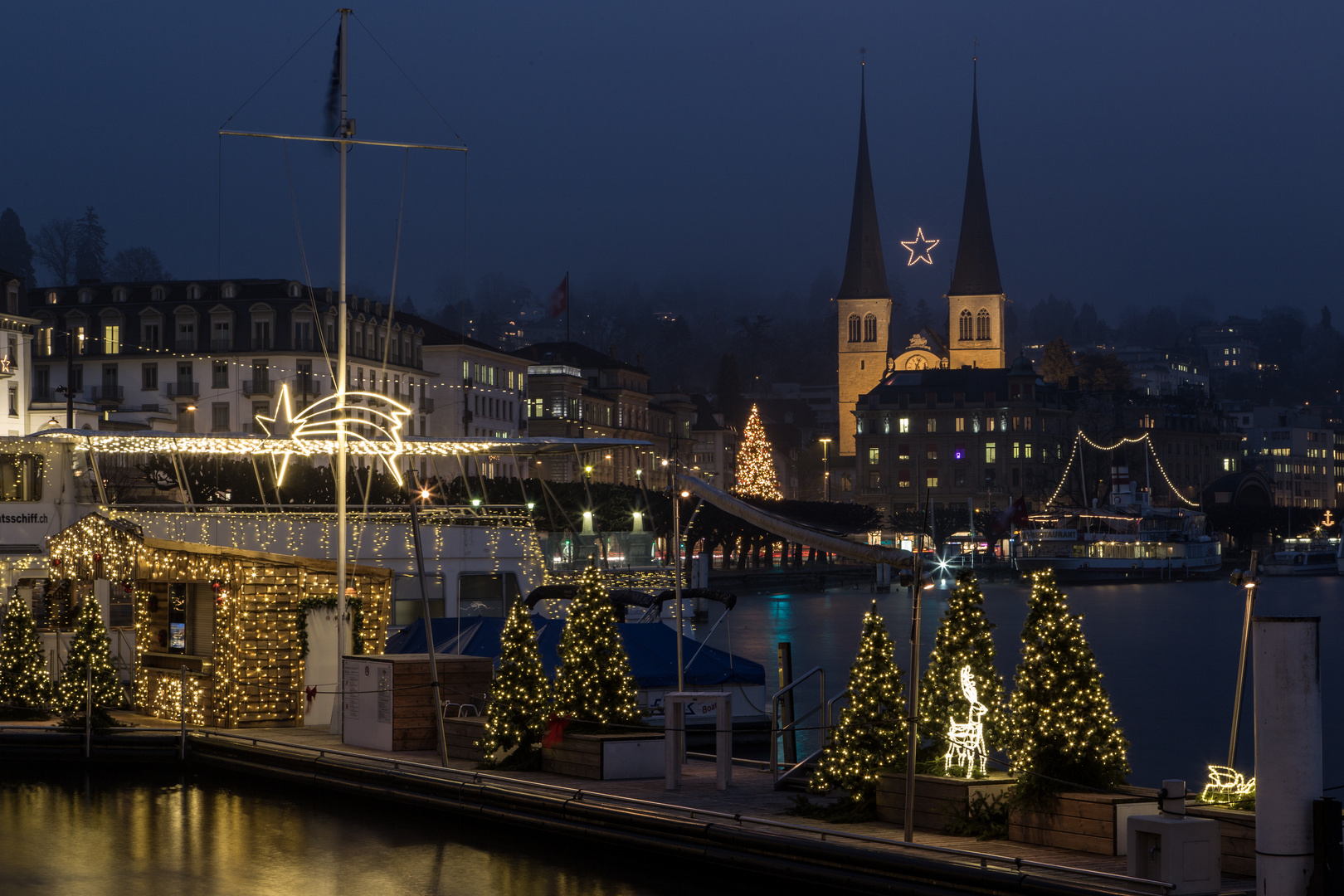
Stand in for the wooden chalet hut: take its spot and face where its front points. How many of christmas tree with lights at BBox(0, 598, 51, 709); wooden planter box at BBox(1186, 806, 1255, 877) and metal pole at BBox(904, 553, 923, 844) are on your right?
1

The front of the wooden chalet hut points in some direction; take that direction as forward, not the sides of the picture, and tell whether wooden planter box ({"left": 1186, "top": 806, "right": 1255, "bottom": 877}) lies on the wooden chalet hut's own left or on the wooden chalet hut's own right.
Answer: on the wooden chalet hut's own left

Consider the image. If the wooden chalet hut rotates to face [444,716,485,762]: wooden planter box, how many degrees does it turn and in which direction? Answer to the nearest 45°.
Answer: approximately 90° to its left

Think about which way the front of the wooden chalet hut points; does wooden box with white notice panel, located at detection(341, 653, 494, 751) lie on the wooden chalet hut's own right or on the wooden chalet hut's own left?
on the wooden chalet hut's own left

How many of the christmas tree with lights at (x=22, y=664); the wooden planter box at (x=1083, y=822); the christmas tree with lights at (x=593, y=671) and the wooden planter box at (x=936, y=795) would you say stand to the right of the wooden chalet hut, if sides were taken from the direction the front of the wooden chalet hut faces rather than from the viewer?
1

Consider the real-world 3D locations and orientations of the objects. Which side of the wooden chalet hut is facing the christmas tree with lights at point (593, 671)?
left

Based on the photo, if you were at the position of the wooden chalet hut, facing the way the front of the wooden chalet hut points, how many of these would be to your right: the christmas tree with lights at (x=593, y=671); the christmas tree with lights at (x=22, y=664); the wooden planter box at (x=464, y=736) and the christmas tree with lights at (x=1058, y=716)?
1

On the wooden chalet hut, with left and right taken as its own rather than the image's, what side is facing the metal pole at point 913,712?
left

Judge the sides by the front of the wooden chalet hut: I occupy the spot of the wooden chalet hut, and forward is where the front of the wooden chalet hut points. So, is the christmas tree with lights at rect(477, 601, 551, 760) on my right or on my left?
on my left

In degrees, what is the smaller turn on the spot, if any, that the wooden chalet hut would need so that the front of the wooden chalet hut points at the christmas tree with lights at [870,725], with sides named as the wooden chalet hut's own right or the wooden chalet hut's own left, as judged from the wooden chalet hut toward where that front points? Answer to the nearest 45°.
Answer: approximately 90° to the wooden chalet hut's own left

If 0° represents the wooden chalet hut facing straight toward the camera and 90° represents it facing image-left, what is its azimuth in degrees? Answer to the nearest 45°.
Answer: approximately 45°
